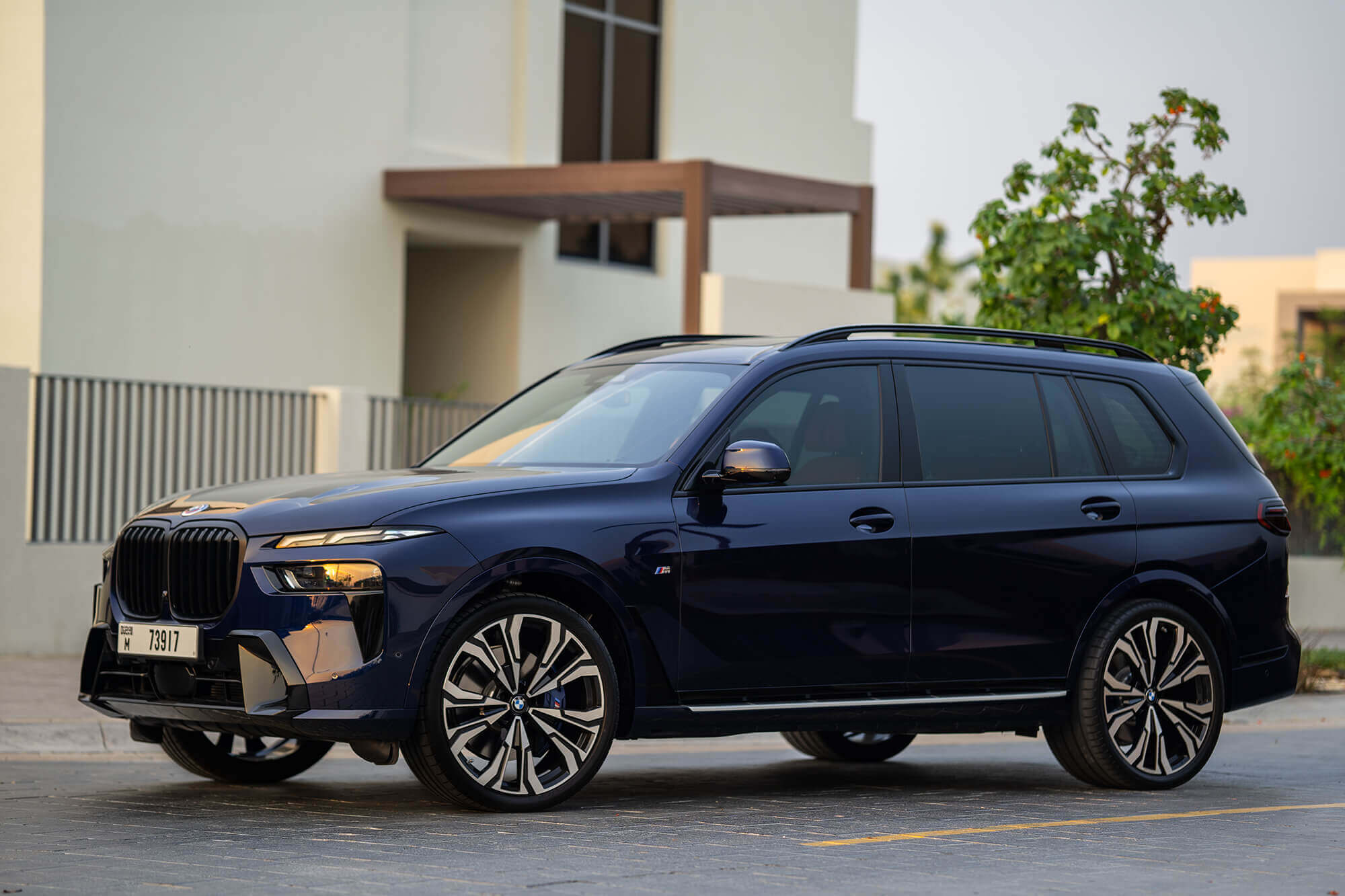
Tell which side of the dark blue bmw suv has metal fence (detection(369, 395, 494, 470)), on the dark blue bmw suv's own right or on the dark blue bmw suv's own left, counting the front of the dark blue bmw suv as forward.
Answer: on the dark blue bmw suv's own right

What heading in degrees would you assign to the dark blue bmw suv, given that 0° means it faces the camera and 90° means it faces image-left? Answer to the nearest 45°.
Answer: approximately 45°

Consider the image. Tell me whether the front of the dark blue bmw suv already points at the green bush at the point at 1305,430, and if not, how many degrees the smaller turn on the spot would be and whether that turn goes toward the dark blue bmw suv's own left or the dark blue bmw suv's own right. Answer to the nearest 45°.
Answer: approximately 180°

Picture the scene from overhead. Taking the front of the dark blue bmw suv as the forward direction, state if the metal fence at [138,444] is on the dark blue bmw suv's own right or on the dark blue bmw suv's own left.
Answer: on the dark blue bmw suv's own right

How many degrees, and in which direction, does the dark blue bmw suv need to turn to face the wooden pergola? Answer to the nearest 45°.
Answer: approximately 135° to its right
